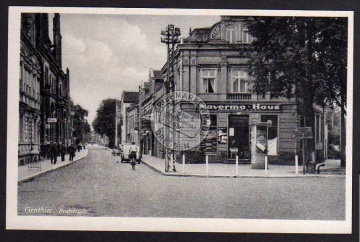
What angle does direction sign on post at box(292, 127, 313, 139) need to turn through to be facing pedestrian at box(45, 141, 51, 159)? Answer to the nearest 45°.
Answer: approximately 90° to its right

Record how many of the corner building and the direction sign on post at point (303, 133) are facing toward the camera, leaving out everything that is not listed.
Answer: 2

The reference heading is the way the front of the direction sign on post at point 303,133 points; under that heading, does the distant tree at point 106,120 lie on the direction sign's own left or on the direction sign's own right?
on the direction sign's own right

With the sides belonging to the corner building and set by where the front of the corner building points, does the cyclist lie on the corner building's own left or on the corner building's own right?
on the corner building's own right

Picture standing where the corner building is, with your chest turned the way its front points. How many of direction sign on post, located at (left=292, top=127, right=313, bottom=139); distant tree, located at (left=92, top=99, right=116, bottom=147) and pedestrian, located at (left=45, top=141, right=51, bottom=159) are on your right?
2

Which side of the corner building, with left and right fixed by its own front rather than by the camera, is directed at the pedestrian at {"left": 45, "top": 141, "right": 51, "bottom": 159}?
right

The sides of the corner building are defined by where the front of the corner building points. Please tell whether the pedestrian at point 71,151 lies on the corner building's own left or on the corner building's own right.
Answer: on the corner building's own right

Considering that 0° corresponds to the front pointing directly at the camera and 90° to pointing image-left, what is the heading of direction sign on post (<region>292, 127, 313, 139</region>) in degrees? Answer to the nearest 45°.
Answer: approximately 0°
